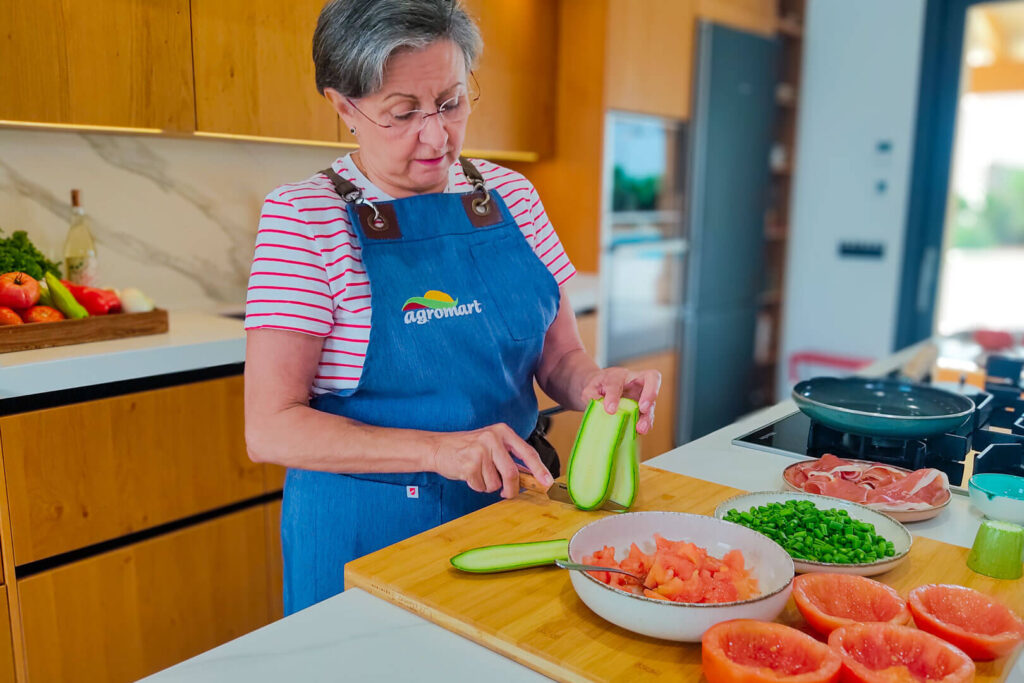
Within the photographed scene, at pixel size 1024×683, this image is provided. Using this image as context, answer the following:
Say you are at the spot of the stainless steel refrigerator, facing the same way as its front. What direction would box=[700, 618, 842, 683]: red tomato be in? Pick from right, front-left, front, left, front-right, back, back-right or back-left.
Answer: front-right

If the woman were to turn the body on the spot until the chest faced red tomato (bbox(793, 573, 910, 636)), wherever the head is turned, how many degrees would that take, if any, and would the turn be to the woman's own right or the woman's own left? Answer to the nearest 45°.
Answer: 0° — they already face it

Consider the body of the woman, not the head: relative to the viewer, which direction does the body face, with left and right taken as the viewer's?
facing the viewer and to the right of the viewer

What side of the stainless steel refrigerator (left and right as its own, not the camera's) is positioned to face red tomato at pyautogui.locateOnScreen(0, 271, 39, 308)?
right

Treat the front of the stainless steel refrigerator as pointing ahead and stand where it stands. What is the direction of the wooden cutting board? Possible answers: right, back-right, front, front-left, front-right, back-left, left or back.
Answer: front-right

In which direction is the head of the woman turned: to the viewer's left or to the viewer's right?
to the viewer's right

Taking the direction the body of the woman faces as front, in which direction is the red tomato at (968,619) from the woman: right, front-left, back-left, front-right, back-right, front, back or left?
front

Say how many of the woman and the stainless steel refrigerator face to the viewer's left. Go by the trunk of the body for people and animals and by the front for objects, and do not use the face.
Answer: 0

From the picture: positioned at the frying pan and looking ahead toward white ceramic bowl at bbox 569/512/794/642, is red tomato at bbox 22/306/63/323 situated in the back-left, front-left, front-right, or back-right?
front-right

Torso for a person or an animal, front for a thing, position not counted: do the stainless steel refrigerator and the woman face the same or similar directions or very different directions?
same or similar directions
